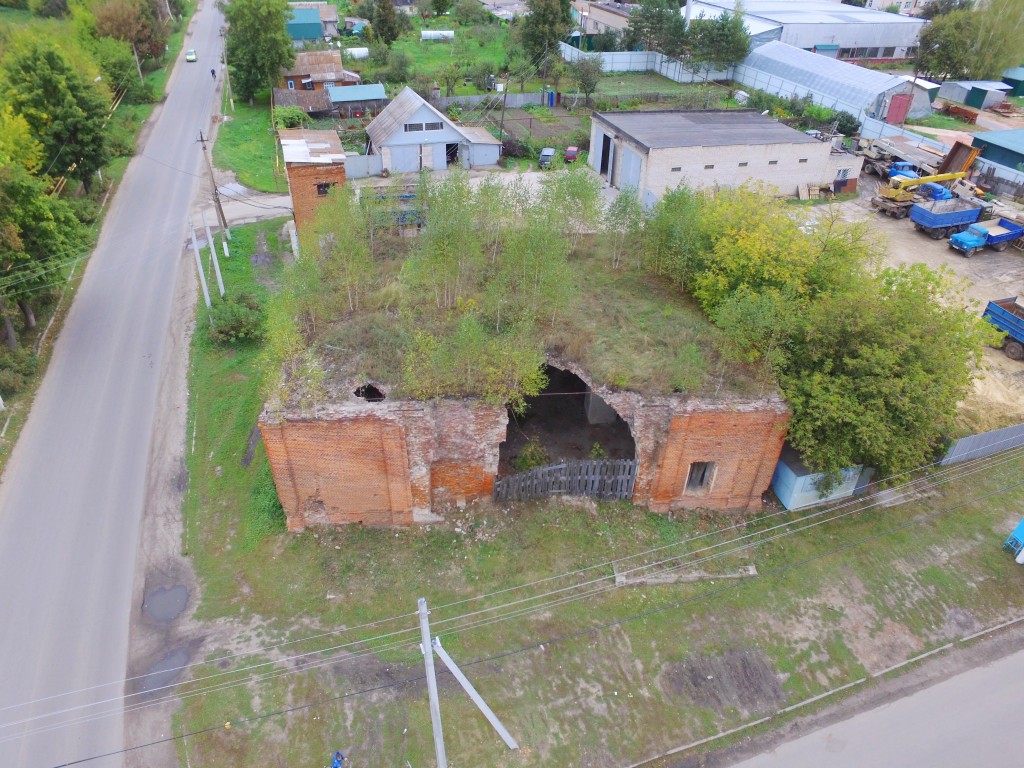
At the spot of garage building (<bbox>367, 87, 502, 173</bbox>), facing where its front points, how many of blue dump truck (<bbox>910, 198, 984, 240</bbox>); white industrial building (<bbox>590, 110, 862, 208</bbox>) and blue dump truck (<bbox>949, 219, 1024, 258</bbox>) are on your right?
0

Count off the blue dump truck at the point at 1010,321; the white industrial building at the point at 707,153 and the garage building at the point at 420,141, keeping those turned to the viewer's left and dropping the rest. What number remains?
1

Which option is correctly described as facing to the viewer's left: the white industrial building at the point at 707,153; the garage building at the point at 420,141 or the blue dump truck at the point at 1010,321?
the white industrial building

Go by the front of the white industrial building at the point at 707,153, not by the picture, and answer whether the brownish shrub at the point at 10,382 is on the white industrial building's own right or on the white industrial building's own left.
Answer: on the white industrial building's own left

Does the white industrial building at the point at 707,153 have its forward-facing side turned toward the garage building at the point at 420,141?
yes

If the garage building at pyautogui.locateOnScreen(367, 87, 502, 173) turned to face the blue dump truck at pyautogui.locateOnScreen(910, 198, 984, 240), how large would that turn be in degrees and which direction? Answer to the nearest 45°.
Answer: approximately 90° to its left

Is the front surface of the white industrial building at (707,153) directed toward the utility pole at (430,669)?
no

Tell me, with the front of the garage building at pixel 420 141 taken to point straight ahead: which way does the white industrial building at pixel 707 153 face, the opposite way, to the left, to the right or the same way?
to the right

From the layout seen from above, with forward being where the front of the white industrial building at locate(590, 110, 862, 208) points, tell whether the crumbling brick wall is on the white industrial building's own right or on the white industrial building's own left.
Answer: on the white industrial building's own left

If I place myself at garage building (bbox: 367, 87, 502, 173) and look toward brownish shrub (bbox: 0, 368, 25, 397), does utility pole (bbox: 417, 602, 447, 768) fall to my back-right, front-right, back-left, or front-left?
front-left

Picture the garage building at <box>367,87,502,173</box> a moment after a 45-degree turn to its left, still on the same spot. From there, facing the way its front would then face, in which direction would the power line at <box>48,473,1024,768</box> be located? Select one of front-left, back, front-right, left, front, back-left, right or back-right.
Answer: front-right

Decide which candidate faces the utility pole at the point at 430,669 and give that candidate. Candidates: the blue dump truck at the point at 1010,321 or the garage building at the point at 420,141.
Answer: the garage building

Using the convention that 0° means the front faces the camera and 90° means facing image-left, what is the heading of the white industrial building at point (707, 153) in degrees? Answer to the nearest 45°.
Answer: approximately 90°

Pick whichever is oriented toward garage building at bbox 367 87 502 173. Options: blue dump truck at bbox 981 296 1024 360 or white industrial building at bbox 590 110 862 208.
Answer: the white industrial building

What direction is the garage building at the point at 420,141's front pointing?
toward the camera

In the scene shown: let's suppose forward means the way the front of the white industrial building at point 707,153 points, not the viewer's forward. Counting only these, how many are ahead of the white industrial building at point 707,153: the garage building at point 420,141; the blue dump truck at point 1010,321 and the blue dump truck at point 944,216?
1
